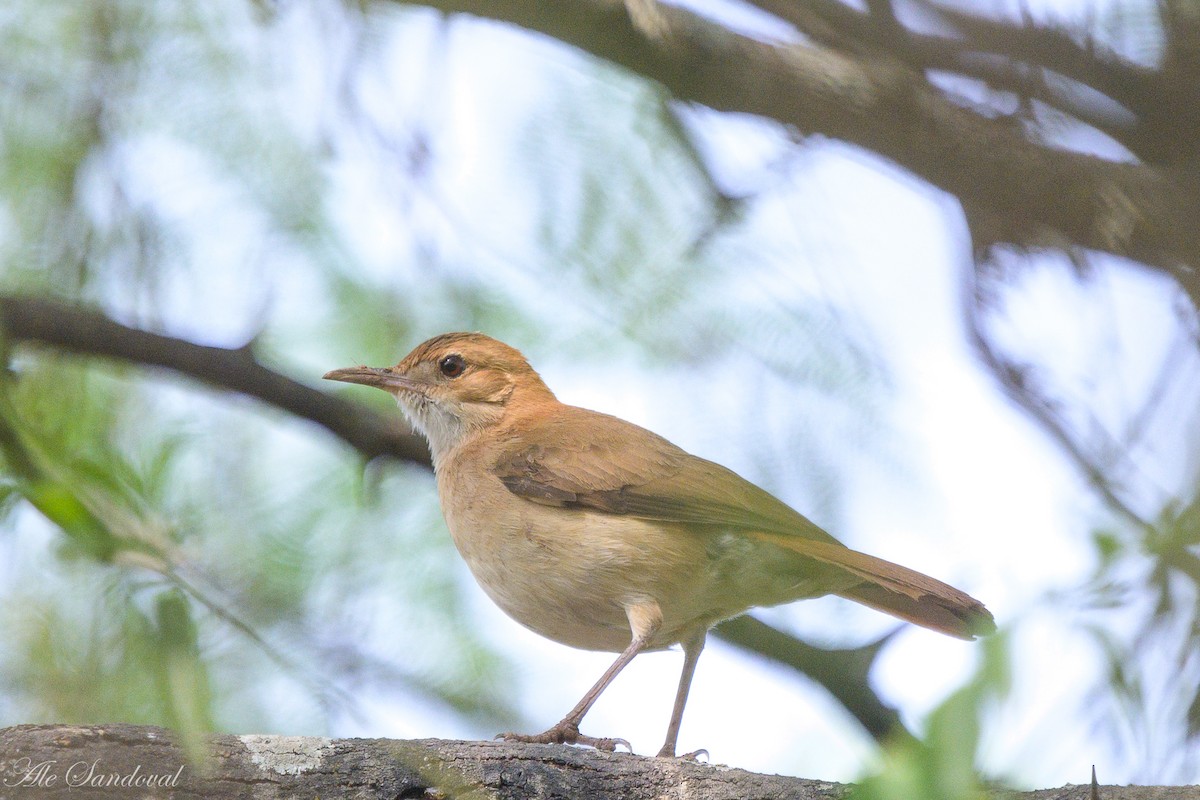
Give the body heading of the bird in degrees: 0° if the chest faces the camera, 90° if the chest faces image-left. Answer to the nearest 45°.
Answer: approximately 90°

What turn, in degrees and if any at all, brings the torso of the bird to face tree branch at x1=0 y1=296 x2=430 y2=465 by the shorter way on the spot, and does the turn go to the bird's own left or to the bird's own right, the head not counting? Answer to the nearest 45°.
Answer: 0° — it already faces it
